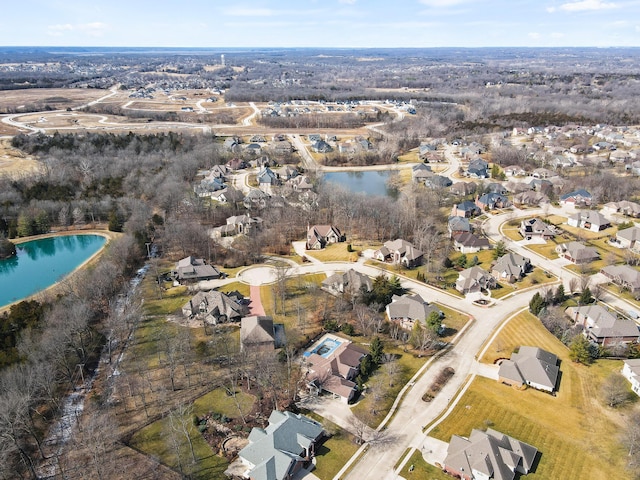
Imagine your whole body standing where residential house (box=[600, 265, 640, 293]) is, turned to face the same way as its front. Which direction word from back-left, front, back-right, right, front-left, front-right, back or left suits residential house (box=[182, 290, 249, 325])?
front

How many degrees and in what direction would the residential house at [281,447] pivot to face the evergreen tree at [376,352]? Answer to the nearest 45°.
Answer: approximately 90° to its left

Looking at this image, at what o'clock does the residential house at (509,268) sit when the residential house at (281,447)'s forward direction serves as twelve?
the residential house at (509,268) is roughly at 9 o'clock from the residential house at (281,447).

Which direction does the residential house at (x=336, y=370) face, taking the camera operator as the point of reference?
facing the viewer and to the right of the viewer

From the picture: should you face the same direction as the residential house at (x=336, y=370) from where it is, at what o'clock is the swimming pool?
The swimming pool is roughly at 7 o'clock from the residential house.

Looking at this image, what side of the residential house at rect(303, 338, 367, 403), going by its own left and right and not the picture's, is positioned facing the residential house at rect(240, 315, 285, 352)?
back

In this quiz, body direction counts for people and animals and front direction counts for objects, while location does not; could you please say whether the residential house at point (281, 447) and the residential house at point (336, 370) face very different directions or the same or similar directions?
same or similar directions

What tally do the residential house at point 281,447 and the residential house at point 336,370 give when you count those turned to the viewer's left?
0

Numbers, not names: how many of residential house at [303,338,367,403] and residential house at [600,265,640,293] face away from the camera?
0

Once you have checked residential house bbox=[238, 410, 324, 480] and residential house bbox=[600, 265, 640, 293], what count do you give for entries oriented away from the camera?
0

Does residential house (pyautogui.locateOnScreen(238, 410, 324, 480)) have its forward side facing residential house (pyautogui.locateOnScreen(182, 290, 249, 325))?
no

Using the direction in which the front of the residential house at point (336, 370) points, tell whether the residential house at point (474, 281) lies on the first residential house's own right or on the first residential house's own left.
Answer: on the first residential house's own left

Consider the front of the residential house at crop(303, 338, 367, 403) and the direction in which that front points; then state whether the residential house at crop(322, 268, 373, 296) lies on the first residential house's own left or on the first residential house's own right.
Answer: on the first residential house's own left
